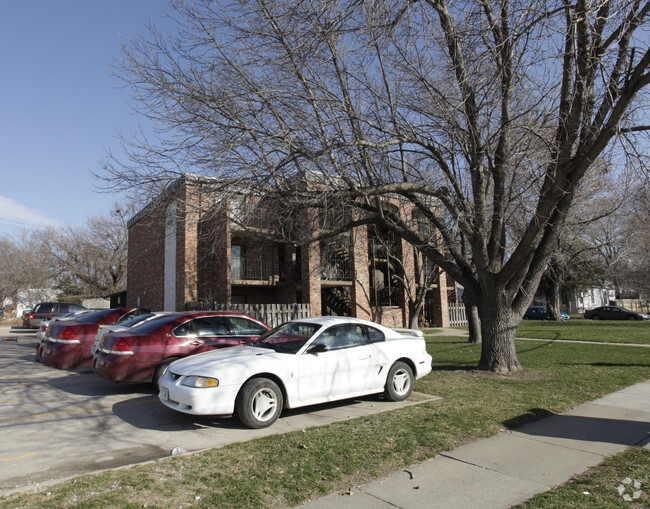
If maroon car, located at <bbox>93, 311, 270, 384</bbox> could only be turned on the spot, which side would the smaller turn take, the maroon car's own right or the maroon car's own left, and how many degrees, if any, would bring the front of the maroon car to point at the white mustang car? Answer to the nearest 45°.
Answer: approximately 90° to the maroon car's own right

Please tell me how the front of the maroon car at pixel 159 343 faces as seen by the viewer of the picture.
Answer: facing away from the viewer and to the right of the viewer

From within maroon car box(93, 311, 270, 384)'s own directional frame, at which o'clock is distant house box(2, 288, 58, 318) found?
The distant house is roughly at 10 o'clock from the maroon car.

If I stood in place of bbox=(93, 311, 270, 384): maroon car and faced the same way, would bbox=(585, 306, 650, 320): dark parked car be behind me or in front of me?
in front

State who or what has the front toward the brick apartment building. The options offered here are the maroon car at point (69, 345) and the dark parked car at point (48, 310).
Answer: the maroon car

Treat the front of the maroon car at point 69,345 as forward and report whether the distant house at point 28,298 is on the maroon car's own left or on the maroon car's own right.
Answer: on the maroon car's own left

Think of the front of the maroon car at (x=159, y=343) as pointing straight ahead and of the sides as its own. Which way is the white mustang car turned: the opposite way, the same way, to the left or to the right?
the opposite way

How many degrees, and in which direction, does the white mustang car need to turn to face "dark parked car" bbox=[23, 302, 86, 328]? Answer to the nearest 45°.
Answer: approximately 90° to its right

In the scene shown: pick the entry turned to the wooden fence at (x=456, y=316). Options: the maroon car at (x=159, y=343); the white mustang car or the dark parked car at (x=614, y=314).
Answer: the maroon car

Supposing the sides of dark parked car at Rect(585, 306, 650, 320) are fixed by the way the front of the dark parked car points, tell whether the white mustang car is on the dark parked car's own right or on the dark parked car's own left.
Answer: on the dark parked car's own right

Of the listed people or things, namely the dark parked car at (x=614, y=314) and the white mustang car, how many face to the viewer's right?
1

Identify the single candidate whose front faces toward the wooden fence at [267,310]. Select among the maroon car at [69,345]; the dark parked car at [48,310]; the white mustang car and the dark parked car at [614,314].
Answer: the maroon car

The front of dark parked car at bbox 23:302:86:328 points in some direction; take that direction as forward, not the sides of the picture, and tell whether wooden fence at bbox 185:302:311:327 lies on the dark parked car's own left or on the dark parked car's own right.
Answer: on the dark parked car's own right

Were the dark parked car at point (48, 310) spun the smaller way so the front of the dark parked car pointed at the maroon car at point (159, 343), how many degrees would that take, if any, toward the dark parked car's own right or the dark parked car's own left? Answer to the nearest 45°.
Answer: approximately 135° to the dark parked car's own right

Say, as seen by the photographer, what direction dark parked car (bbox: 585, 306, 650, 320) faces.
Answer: facing to the right of the viewer

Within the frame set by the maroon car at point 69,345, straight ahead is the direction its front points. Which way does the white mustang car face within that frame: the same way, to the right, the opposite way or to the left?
the opposite way

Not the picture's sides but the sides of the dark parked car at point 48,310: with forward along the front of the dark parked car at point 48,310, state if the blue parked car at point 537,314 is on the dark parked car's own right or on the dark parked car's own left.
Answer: on the dark parked car's own right

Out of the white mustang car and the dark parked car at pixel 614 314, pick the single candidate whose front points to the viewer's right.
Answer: the dark parked car
